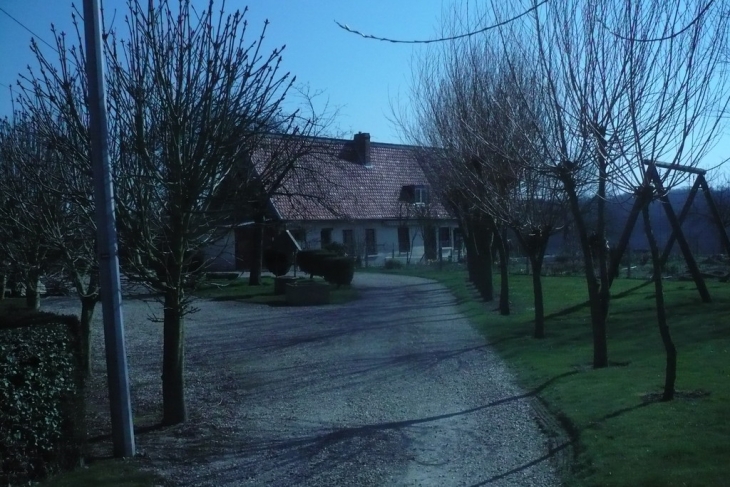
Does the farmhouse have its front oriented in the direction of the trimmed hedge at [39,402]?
yes

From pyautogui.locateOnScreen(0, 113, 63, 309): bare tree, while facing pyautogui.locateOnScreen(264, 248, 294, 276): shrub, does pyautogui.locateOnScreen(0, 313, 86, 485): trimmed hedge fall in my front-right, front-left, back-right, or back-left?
back-right

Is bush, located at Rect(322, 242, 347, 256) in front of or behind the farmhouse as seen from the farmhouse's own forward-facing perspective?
in front

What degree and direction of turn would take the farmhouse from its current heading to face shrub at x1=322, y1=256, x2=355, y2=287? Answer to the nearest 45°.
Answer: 0° — it already faces it

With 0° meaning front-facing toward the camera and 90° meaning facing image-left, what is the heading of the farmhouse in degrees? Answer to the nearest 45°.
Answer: approximately 0°

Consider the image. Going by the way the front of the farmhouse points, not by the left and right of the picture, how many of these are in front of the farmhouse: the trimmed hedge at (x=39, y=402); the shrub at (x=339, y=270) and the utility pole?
3

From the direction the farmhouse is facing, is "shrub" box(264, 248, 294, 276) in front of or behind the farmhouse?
in front

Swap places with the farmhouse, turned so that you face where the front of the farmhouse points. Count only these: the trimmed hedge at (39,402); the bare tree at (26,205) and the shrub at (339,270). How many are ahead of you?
3

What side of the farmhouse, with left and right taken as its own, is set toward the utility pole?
front

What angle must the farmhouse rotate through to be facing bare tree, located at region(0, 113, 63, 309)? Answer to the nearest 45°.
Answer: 0° — it already faces it

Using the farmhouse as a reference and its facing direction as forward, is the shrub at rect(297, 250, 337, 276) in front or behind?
in front
